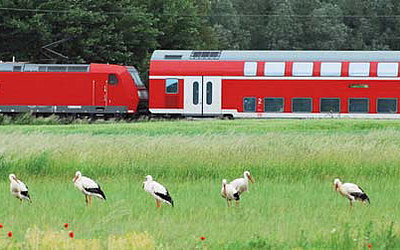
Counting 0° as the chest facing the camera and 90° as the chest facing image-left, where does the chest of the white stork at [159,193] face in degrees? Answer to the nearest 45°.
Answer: approximately 90°

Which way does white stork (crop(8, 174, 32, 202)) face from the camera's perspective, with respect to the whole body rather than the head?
to the viewer's left

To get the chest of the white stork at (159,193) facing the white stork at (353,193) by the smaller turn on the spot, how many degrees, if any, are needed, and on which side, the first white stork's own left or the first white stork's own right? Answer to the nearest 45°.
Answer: approximately 180°

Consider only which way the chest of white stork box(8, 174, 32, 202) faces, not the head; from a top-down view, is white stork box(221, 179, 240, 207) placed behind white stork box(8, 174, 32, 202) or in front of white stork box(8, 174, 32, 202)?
behind

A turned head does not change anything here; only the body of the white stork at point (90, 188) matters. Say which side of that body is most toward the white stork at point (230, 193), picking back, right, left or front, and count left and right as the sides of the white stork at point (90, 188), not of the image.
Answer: back

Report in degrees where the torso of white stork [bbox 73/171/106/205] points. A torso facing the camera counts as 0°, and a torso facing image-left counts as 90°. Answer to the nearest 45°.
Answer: approximately 90°

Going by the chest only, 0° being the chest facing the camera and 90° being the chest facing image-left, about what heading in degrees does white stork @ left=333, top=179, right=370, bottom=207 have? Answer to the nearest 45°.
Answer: approximately 90°

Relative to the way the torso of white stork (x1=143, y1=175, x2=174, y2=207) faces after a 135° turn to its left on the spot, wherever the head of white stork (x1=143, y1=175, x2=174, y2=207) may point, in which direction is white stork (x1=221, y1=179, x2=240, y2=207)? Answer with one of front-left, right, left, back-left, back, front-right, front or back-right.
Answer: front-left

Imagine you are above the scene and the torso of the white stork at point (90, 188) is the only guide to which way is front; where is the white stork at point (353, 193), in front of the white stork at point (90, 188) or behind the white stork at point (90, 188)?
behind

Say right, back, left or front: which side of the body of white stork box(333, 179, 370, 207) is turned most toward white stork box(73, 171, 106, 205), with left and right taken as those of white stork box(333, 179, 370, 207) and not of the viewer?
front

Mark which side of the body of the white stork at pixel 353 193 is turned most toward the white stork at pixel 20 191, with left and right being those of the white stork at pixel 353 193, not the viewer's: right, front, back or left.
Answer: front
